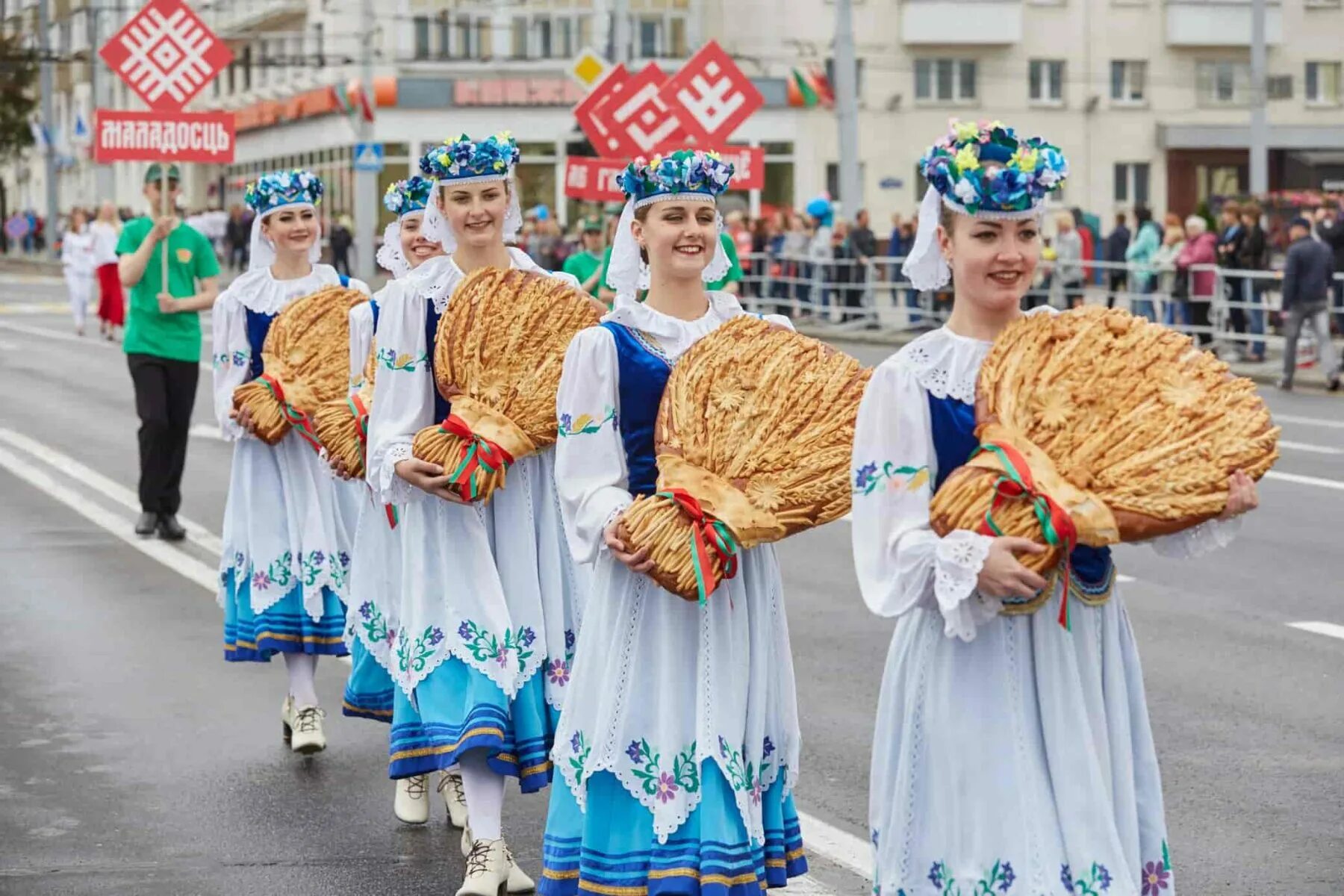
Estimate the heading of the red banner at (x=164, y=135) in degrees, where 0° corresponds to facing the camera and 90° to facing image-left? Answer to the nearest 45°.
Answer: approximately 0°

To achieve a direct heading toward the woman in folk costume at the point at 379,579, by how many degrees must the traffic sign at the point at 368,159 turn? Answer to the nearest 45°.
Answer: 0° — it already faces them

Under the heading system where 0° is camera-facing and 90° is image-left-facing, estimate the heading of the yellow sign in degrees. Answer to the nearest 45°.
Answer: approximately 0°

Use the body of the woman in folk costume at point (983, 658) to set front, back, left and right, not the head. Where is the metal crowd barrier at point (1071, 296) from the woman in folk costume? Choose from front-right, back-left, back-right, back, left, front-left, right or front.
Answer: back-left

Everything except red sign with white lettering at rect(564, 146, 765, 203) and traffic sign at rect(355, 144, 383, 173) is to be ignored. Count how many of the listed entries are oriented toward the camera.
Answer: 2

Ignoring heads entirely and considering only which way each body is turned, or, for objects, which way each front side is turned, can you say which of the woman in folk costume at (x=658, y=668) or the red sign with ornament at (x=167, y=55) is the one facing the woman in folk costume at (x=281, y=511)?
the red sign with ornament
